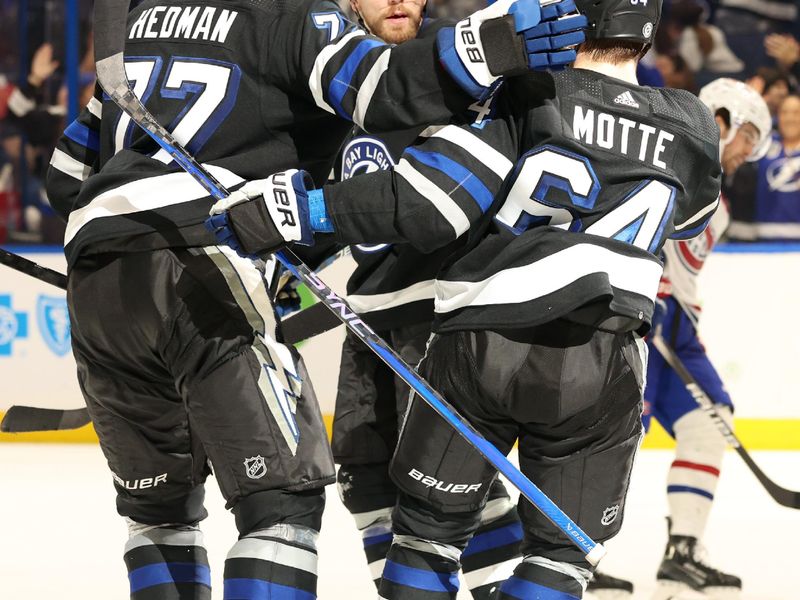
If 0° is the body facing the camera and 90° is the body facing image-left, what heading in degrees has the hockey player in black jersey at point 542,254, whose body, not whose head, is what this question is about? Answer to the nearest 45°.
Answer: approximately 180°

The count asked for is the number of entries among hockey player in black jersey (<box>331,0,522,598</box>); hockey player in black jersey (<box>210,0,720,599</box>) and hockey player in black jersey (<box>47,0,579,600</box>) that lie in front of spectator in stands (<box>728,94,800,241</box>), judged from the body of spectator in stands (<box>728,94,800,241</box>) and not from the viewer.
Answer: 3

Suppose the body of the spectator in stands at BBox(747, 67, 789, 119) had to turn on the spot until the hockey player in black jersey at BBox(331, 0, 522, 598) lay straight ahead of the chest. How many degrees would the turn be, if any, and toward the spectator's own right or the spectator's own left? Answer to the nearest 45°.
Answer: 0° — they already face them

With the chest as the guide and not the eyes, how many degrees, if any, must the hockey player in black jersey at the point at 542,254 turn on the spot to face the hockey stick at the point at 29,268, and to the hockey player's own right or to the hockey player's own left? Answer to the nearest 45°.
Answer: approximately 90° to the hockey player's own left
